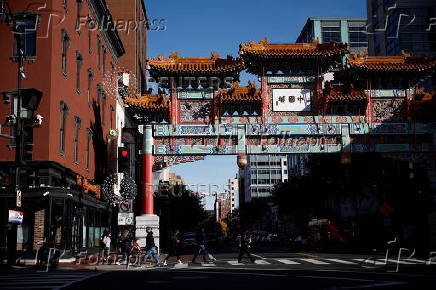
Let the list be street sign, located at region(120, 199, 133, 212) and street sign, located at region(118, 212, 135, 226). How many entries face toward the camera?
2

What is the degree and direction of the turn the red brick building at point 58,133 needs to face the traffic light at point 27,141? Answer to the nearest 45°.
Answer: approximately 45° to its right

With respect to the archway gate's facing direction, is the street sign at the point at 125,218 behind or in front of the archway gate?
in front

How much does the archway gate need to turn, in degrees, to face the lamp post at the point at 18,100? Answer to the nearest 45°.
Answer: approximately 45° to its right

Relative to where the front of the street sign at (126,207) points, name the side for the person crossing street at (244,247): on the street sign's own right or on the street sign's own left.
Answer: on the street sign's own left
